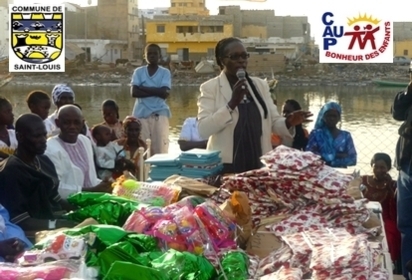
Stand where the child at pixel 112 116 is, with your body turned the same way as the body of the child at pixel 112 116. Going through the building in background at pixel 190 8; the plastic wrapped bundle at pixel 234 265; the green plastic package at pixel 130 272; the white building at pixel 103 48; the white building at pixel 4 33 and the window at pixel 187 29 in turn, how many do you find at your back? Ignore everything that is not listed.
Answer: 4

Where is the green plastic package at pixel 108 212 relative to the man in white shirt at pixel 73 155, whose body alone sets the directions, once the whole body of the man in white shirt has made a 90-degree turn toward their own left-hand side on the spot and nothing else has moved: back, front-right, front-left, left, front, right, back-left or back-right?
back-right

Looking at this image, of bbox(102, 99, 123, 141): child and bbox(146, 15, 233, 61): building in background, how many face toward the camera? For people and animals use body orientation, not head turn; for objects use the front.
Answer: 2

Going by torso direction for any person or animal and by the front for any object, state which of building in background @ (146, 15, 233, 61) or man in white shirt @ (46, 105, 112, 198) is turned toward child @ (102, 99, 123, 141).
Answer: the building in background

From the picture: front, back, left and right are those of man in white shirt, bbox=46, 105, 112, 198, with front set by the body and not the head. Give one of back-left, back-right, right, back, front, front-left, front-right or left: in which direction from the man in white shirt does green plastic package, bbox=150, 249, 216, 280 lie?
front-right

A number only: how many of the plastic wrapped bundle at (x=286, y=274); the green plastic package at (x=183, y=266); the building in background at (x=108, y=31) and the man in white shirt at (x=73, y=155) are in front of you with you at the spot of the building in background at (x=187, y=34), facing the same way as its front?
3

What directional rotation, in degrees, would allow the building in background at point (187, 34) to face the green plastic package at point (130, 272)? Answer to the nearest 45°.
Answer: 0° — it already faces it

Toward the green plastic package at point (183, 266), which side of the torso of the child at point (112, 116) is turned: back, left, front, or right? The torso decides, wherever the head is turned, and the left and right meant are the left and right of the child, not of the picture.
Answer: front

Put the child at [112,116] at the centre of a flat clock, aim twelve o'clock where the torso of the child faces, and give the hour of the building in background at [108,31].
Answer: The building in background is roughly at 6 o'clock from the child.

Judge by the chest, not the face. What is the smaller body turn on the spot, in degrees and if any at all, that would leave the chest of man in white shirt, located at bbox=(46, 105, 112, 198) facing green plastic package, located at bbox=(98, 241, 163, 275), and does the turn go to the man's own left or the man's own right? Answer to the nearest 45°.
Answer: approximately 45° to the man's own right
